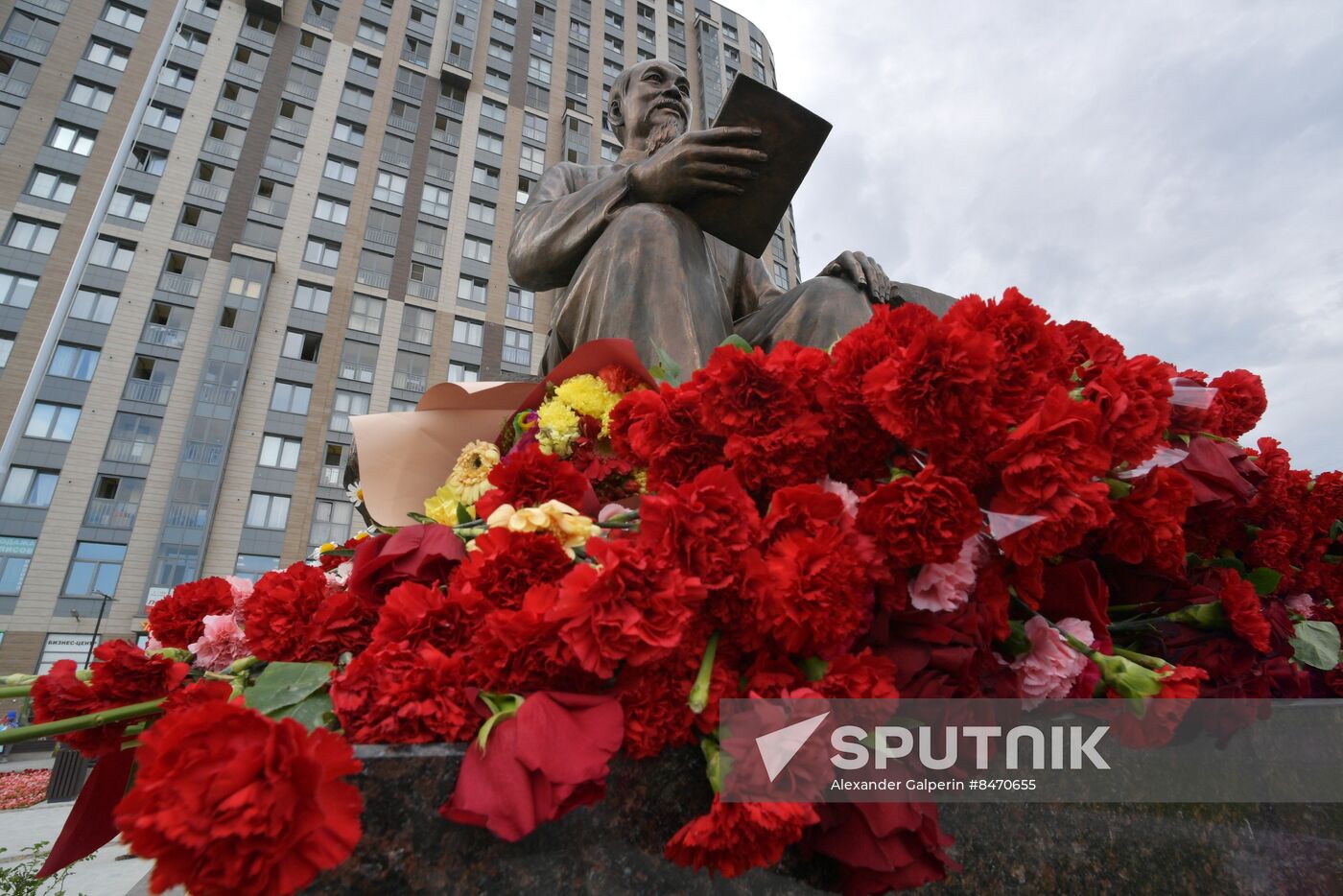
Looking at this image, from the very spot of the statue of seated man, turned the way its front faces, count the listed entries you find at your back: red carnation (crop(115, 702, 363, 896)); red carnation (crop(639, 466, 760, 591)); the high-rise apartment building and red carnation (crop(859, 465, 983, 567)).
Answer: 1

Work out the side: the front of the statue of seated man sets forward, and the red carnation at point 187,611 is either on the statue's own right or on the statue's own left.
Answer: on the statue's own right

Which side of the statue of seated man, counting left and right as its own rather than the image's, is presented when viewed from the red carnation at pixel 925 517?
front

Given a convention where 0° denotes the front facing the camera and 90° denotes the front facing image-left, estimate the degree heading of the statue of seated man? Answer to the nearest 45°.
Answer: approximately 315°

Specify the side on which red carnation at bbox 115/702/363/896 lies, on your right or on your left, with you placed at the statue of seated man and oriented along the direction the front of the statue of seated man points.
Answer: on your right

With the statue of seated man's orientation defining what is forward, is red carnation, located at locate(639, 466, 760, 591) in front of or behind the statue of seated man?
in front

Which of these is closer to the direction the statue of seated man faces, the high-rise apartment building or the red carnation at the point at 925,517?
the red carnation
